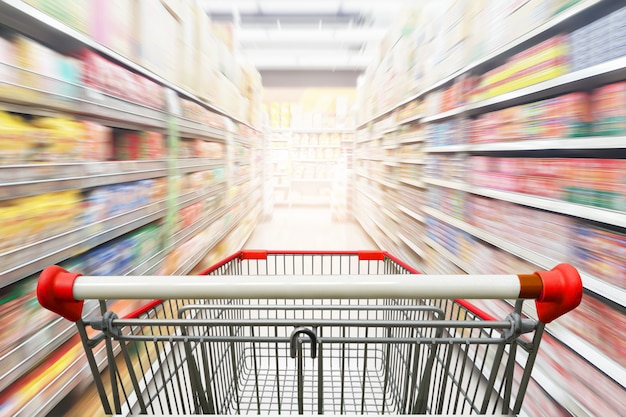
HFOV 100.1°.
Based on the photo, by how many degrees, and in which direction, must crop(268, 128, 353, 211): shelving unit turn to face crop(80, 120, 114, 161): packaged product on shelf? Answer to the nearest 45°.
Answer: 0° — it already faces it

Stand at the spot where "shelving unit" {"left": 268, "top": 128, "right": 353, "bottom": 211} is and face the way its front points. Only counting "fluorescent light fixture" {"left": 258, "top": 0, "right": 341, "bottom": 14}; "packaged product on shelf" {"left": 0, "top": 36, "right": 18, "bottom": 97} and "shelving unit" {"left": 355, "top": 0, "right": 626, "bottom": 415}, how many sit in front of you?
3

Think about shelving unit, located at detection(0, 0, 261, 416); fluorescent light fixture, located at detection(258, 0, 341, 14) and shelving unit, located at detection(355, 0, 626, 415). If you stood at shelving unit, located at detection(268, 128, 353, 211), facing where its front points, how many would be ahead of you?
3

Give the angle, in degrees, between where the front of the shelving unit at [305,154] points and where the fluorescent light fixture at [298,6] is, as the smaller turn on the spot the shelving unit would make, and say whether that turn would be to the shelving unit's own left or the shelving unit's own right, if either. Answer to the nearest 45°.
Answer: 0° — it already faces it

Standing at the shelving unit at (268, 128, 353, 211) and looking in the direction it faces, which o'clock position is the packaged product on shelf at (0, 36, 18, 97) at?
The packaged product on shelf is roughly at 12 o'clock from the shelving unit.

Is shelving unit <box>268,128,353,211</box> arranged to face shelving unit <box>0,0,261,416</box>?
yes

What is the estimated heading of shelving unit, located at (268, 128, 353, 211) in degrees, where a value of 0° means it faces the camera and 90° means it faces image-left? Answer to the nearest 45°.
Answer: approximately 0°
